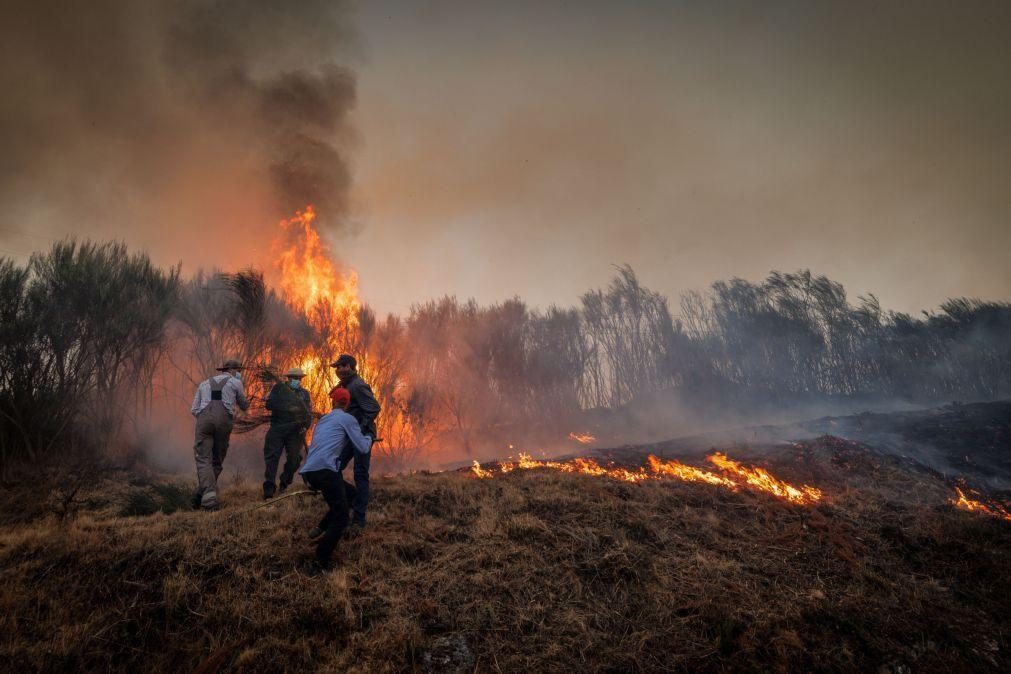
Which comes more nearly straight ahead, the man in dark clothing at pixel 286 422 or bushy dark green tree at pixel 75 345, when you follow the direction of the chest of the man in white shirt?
the man in dark clothing

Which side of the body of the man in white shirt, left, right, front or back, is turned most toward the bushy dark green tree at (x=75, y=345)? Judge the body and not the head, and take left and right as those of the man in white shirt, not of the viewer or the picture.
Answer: left

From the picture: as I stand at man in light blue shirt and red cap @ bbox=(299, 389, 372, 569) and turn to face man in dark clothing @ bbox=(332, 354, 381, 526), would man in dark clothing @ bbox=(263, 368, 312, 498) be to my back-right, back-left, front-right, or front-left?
front-left

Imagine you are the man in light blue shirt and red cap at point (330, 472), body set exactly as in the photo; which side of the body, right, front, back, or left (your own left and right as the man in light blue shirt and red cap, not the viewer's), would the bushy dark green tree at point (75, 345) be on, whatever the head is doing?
left

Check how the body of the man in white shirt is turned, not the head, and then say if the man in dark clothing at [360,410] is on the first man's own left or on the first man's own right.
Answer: on the first man's own right

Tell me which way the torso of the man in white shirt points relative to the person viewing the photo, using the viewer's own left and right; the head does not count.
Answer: facing away from the viewer and to the right of the viewer

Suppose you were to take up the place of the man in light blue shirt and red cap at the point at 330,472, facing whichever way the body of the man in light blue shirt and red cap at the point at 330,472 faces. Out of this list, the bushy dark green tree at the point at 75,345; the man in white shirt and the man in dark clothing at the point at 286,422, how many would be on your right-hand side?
0

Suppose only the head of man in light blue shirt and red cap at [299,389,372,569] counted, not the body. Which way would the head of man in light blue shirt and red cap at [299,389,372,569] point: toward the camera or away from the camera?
away from the camera

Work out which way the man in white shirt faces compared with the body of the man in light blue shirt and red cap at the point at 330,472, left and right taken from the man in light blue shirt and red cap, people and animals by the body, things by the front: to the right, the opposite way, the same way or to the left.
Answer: the same way

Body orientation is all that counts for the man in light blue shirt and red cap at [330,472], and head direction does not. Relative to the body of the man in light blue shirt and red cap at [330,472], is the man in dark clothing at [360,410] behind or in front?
in front
